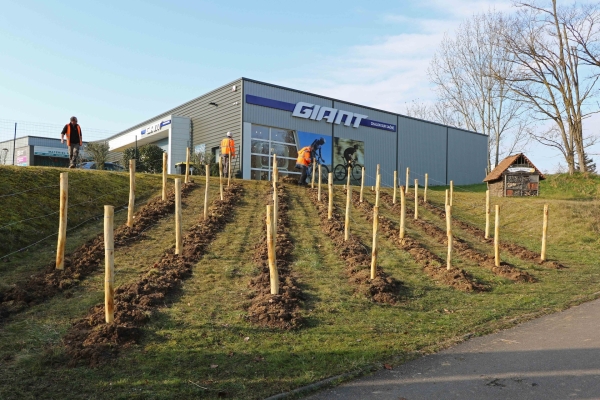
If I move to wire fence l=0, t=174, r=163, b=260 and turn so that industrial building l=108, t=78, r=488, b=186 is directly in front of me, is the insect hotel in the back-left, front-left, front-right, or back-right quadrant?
front-right

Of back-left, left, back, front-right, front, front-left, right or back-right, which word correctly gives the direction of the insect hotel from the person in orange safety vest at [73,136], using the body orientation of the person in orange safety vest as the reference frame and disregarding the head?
left

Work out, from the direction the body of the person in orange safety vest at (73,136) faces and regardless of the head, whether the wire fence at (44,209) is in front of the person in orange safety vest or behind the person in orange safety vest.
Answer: in front

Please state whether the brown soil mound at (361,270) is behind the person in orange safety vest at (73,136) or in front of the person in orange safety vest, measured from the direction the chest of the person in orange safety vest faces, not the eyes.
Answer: in front

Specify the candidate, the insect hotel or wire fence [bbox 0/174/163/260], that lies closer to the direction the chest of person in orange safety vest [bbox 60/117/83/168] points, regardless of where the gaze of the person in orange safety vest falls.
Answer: the wire fence

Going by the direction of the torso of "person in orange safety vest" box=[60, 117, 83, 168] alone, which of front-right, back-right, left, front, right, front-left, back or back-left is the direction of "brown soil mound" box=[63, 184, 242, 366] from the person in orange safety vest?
front

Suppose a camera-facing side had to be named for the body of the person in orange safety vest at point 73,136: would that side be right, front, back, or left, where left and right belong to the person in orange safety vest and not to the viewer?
front

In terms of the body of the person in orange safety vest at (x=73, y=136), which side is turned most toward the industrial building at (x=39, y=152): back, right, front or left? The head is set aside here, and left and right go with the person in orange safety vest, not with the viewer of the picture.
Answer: back

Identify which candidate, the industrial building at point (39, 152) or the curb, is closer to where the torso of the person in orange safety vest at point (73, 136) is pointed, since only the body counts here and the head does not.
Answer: the curb

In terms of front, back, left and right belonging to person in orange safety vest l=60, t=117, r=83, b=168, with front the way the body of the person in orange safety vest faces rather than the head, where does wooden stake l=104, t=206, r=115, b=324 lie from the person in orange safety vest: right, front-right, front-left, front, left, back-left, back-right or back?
front

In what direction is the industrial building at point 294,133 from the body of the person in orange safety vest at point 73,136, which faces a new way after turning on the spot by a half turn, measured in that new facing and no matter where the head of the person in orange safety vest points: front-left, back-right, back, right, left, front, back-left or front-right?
front-right

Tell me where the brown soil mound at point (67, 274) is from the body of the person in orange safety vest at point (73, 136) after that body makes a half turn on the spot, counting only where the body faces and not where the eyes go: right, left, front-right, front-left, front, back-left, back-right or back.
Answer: back

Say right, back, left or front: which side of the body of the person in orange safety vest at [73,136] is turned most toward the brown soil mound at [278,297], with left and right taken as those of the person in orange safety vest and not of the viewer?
front
